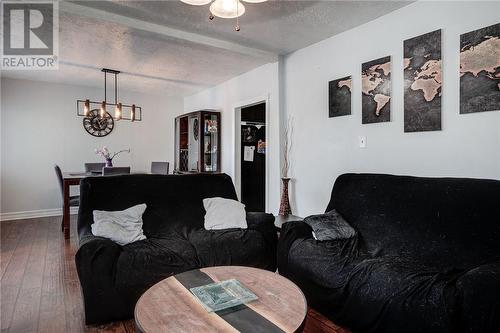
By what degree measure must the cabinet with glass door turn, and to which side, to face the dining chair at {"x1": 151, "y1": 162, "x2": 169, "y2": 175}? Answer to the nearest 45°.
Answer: approximately 45° to its right

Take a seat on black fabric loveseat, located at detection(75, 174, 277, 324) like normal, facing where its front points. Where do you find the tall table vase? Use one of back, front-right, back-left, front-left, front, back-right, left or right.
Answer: left

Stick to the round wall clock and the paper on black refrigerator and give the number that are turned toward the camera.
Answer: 2

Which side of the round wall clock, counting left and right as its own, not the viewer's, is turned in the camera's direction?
front

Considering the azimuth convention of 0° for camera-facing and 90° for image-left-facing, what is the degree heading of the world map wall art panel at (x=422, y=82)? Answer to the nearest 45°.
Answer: approximately 45°

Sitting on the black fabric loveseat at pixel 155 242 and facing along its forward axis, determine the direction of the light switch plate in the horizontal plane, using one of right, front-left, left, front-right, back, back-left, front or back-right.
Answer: front-left

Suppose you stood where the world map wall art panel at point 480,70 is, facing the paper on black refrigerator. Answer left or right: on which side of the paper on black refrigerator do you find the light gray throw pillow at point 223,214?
left

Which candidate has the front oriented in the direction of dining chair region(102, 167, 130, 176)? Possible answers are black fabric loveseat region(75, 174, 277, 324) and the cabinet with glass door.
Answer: the cabinet with glass door

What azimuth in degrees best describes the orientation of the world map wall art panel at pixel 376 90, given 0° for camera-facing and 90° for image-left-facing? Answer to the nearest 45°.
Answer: approximately 45°

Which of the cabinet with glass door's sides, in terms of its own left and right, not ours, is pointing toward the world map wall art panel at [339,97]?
left

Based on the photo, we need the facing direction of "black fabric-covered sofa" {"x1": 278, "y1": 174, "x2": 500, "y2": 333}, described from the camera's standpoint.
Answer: facing the viewer and to the left of the viewer

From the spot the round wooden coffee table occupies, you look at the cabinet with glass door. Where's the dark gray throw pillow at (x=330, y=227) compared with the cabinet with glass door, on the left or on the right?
right

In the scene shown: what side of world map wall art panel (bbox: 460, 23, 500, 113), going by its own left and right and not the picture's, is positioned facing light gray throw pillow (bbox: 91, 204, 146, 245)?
front

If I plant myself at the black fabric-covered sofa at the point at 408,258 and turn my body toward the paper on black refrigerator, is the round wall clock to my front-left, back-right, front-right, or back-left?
front-left

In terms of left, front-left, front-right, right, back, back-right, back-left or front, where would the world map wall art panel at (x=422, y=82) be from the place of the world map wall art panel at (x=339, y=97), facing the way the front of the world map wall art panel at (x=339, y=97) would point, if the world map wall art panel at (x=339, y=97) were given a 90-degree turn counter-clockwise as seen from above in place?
front

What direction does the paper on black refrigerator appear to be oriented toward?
toward the camera

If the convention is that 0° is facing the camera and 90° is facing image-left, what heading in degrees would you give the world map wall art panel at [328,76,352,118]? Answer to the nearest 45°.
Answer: approximately 45°

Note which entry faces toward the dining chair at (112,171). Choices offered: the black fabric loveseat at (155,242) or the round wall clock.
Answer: the round wall clock
